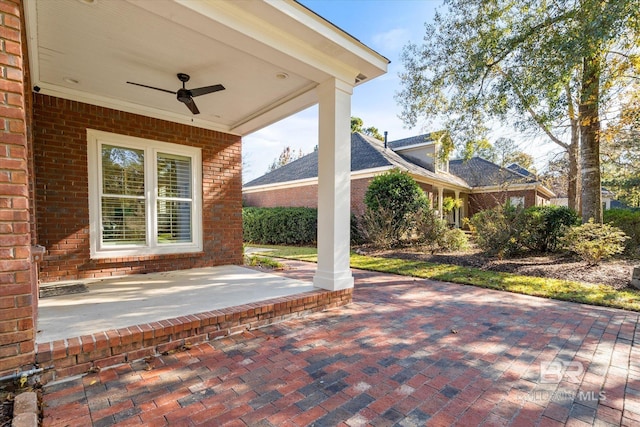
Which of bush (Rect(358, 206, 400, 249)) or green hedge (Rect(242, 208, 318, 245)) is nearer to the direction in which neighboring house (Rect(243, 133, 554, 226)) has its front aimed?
the bush

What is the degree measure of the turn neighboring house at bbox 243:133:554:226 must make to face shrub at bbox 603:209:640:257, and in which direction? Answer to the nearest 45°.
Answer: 0° — it already faces it

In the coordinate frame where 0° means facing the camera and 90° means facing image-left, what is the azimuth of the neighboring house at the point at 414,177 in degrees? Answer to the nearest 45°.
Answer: approximately 315°

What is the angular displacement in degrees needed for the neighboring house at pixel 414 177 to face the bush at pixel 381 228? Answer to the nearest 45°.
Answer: approximately 45° to its right

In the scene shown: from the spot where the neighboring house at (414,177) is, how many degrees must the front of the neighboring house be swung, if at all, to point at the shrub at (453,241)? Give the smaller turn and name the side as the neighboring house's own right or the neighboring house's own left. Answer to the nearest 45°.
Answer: approximately 45° to the neighboring house's own right

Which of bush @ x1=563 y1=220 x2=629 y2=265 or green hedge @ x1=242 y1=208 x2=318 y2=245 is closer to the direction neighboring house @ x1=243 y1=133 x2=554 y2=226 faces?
the bush

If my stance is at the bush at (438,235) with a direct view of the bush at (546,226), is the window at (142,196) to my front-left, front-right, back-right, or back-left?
back-right

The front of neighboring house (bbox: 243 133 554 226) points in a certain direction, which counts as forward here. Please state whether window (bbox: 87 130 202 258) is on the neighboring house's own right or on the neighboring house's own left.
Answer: on the neighboring house's own right

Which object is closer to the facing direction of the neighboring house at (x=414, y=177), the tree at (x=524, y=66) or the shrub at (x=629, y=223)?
the shrub

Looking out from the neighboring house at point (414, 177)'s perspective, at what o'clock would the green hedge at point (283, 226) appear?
The green hedge is roughly at 3 o'clock from the neighboring house.

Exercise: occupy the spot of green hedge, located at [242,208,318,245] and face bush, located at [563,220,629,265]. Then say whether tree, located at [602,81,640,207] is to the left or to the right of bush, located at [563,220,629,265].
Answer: left
